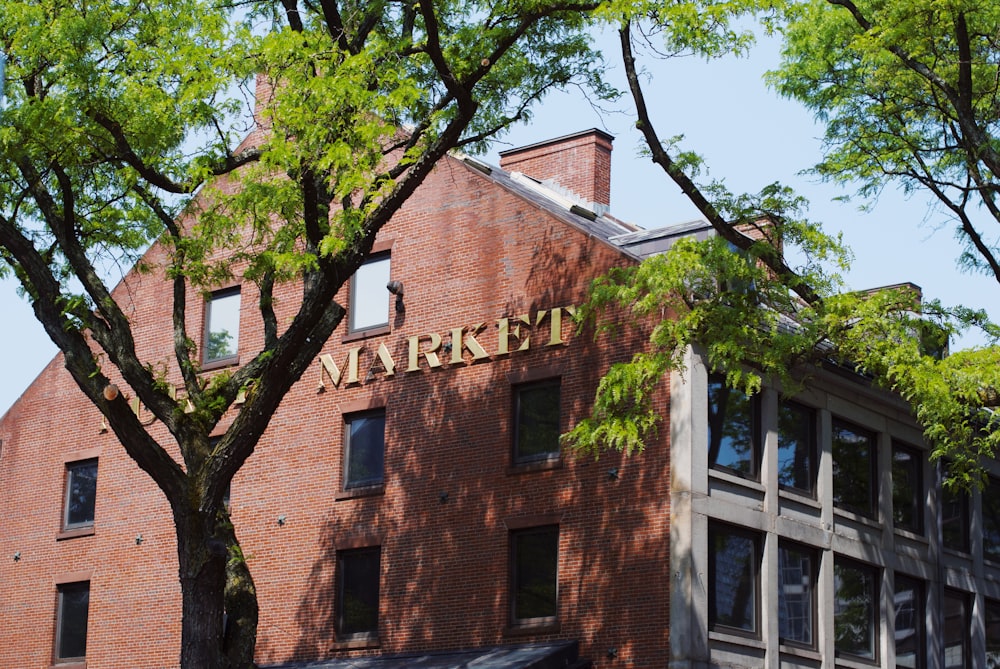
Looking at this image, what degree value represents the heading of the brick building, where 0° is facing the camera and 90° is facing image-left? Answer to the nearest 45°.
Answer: approximately 45°

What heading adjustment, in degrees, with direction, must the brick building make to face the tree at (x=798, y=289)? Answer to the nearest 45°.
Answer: approximately 90° to its left

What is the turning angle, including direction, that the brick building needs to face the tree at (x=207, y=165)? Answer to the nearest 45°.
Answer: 0° — it already faces it
